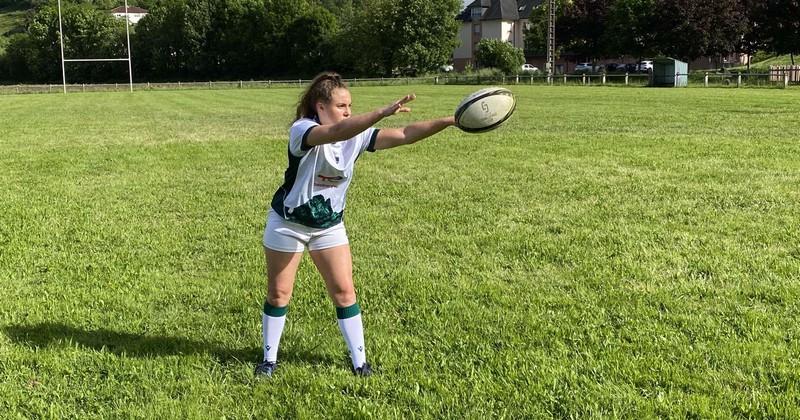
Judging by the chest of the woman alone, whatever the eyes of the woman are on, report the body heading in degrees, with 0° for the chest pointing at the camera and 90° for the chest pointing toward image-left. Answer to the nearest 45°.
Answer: approximately 315°
